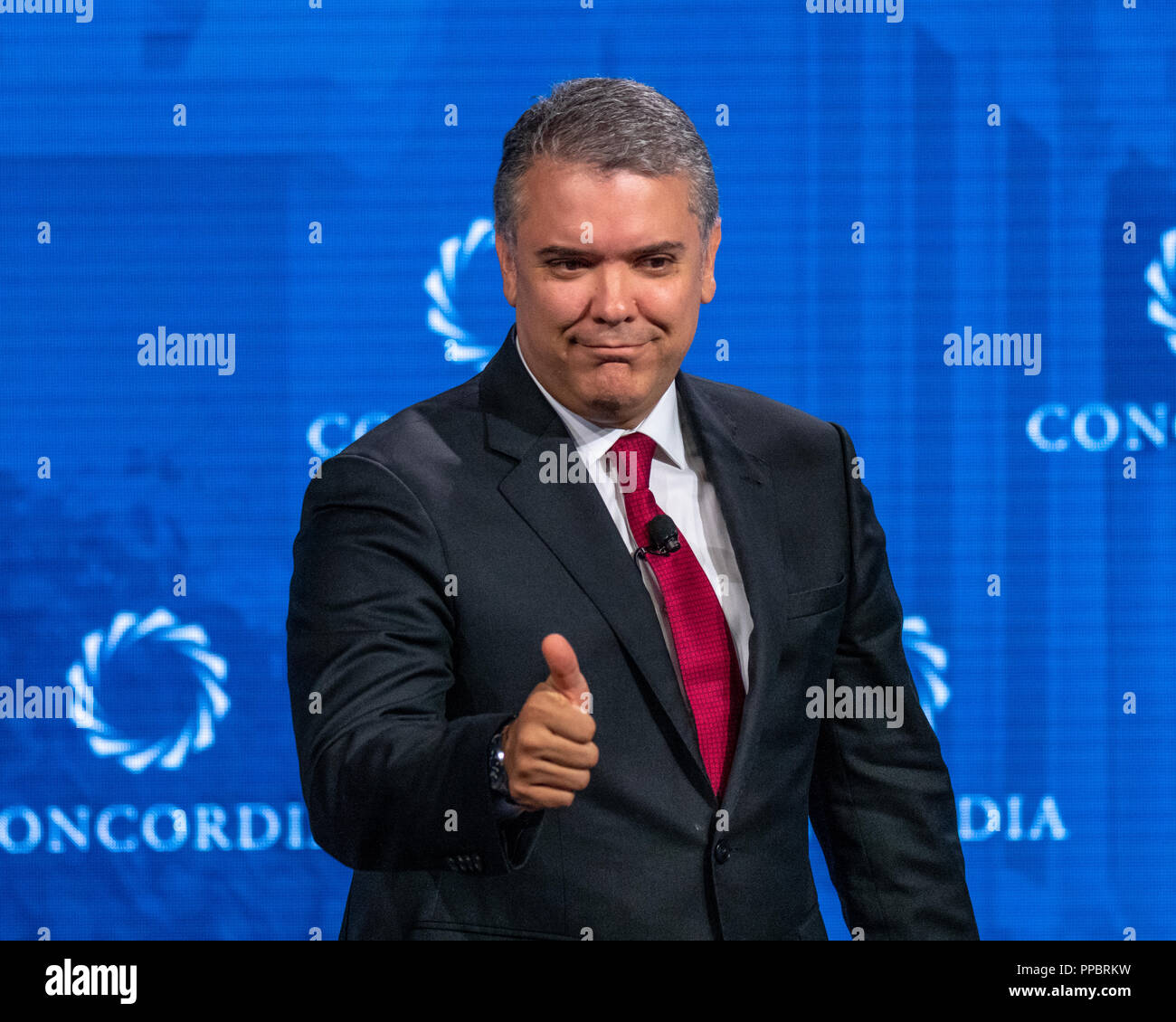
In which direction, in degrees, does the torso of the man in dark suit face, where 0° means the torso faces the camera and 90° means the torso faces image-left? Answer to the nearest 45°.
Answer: approximately 315°

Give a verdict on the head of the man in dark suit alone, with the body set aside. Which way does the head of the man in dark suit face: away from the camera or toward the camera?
toward the camera
